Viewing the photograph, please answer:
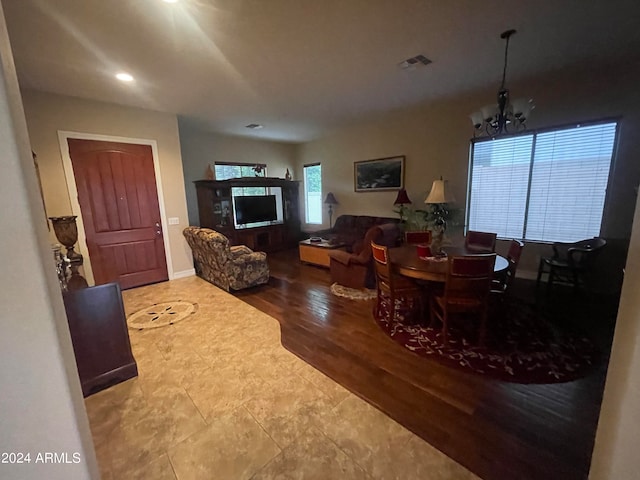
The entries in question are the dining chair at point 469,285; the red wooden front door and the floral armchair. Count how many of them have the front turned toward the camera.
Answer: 1

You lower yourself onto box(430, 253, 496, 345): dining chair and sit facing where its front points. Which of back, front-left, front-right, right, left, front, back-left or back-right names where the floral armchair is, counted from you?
front-left

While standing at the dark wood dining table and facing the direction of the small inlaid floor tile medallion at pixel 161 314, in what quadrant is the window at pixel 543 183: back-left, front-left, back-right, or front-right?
back-right

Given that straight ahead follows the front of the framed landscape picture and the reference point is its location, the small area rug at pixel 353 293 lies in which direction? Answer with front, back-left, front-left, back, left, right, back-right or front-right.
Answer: front-left

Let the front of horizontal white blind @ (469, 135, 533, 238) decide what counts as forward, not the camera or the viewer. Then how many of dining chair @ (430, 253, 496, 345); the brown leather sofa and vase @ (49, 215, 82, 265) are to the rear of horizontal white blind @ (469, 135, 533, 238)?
0

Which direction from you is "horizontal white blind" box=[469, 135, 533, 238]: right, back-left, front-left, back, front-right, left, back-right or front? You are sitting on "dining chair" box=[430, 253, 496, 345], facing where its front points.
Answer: front-right

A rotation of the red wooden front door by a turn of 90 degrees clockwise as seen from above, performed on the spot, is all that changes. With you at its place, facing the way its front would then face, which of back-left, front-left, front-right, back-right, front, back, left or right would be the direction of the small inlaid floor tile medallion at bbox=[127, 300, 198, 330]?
left

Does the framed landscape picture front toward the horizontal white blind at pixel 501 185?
no

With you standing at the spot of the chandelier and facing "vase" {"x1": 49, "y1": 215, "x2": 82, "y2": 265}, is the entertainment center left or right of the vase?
right

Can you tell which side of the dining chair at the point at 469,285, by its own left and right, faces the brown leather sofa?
front

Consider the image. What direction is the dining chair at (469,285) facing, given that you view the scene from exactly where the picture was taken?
facing away from the viewer and to the left of the viewer

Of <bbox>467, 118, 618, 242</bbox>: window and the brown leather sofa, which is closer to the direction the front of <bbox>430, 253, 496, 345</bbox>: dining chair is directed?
the brown leather sofa

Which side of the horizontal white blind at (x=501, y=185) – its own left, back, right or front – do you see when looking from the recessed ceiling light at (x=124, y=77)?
front

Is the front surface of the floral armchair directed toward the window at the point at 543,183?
no
